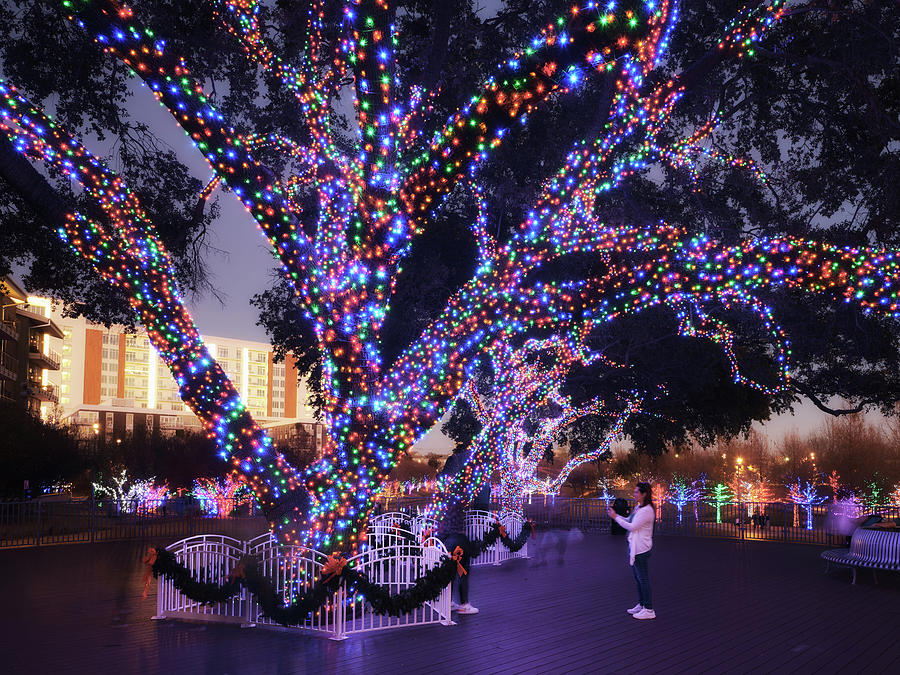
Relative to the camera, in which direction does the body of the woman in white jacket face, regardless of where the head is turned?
to the viewer's left

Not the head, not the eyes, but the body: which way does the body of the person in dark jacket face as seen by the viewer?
to the viewer's right

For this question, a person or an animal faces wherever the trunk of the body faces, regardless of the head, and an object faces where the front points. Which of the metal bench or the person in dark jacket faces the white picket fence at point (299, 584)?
the metal bench

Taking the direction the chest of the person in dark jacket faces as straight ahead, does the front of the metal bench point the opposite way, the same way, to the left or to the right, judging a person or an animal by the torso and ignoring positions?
the opposite way

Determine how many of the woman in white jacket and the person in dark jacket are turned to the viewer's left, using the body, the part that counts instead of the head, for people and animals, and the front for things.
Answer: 1

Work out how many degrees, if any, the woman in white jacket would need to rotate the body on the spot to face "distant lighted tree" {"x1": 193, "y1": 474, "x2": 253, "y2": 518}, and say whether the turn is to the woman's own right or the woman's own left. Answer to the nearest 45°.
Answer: approximately 45° to the woman's own right

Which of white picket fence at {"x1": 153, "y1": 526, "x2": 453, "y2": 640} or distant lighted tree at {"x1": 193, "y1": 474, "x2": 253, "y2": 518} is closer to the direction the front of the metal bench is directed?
the white picket fence

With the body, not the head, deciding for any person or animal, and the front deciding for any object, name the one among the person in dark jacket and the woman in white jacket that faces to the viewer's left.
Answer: the woman in white jacket

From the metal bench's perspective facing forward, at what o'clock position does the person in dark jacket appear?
The person in dark jacket is roughly at 1 o'clock from the metal bench.

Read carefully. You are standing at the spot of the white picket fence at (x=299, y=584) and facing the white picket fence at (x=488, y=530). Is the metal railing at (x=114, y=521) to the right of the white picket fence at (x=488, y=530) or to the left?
left
